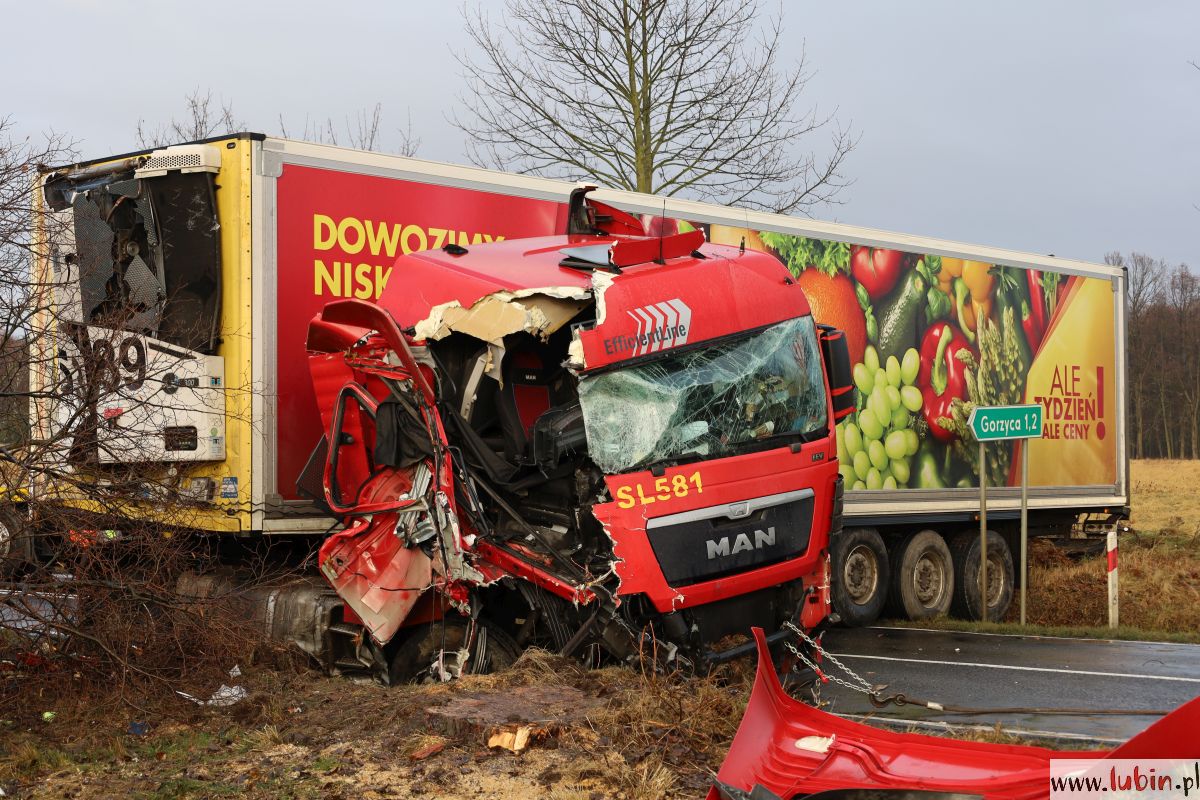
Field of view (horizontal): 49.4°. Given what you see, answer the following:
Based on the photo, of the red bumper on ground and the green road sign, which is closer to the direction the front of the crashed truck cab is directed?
the red bumper on ground

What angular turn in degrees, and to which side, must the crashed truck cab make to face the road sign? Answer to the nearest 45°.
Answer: approximately 90° to its left

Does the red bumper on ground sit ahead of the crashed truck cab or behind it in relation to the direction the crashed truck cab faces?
ahead

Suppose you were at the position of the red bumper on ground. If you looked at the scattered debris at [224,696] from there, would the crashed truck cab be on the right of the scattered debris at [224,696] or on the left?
right

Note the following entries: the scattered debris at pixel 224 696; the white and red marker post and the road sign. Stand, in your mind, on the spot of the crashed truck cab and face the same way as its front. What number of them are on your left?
2

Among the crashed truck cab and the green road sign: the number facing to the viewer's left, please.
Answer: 0

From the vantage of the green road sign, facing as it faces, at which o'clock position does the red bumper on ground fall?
The red bumper on ground is roughly at 12 o'clock from the green road sign.

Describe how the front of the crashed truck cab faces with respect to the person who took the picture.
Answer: facing the viewer and to the right of the viewer

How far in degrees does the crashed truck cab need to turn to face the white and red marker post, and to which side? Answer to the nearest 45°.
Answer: approximately 90° to its left

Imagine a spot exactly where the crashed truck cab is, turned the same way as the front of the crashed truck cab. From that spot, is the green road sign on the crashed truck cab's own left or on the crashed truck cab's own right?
on the crashed truck cab's own left
